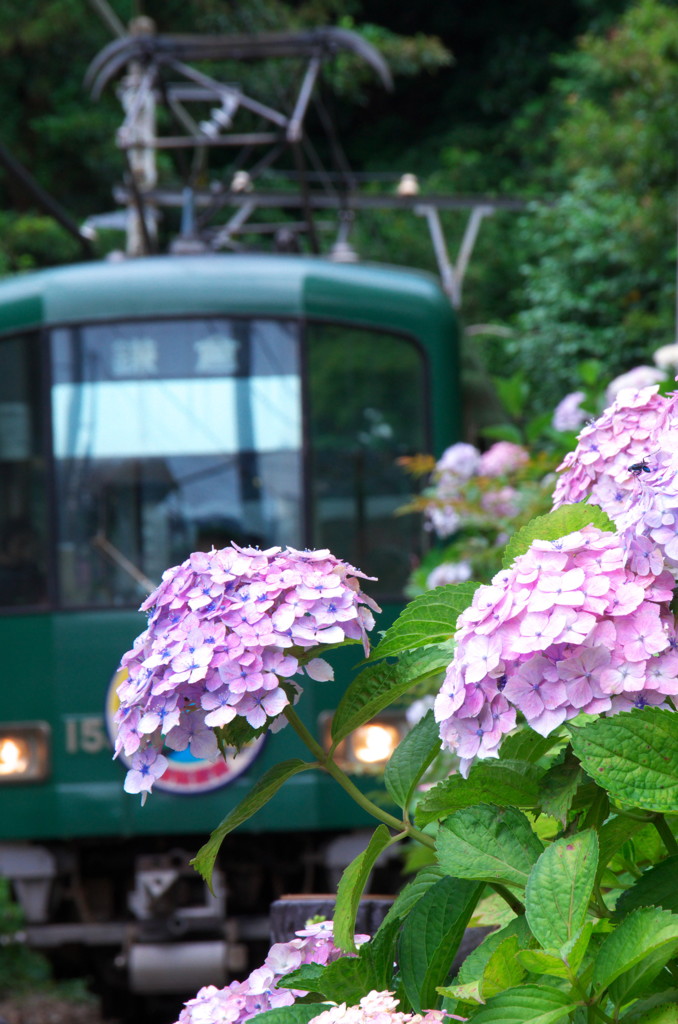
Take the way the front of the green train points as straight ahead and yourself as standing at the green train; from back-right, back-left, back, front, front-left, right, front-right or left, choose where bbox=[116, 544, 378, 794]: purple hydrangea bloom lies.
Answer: front

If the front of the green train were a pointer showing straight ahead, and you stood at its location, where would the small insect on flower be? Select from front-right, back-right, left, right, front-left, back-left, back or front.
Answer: front

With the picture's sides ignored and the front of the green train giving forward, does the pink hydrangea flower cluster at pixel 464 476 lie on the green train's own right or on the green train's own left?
on the green train's own left

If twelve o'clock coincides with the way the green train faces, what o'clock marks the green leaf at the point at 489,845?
The green leaf is roughly at 12 o'clock from the green train.

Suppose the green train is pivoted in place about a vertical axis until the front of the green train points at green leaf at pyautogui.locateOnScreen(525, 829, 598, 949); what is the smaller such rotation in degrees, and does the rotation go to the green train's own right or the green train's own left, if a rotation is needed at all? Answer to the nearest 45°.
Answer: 0° — it already faces it

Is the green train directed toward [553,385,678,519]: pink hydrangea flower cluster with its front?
yes

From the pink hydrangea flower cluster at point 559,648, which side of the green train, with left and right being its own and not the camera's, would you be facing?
front

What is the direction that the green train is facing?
toward the camera

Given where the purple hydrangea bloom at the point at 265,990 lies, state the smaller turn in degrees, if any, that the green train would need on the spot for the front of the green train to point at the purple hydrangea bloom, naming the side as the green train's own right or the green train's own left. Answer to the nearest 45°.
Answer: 0° — it already faces it
